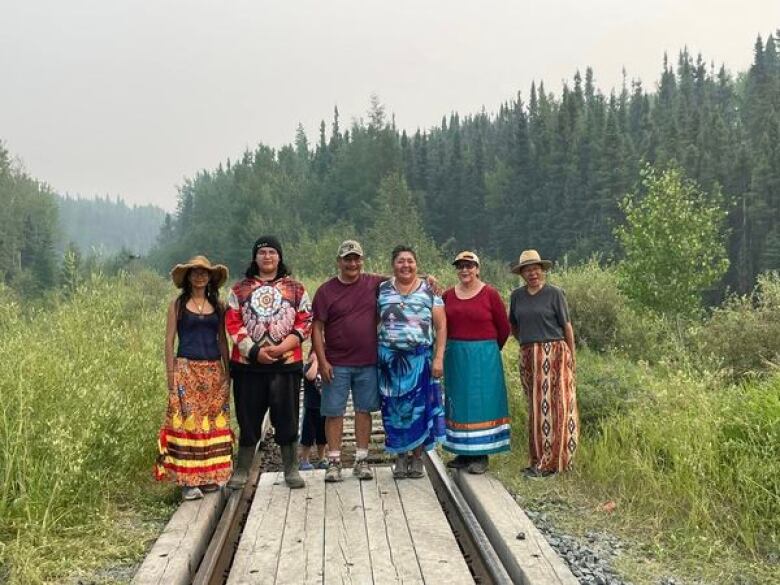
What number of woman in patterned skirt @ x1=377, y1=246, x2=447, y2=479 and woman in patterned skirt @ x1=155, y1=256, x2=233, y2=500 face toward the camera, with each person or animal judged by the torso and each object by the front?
2

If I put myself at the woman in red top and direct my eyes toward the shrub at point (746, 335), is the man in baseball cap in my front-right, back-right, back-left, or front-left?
back-left

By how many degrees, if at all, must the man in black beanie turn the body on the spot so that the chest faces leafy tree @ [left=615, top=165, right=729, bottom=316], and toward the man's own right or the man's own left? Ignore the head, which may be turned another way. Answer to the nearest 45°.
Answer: approximately 135° to the man's own left

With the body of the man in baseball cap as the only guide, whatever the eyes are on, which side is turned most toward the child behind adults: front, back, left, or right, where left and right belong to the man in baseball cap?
back

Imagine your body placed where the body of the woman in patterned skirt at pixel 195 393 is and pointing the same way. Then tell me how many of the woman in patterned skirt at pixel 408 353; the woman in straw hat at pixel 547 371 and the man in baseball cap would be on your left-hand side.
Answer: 3
